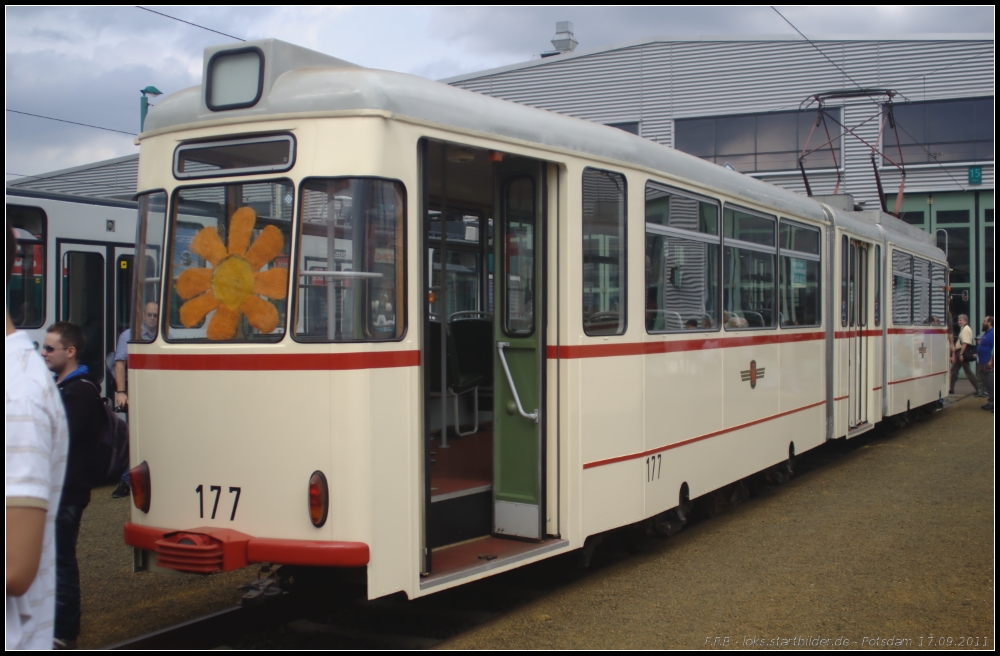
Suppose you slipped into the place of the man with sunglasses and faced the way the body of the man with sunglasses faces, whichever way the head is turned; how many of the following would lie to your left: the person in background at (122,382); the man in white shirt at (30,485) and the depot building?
1

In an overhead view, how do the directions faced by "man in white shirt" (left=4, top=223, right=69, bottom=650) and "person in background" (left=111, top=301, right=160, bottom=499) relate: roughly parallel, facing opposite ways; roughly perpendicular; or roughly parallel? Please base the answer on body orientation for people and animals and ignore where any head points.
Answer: roughly perpendicular

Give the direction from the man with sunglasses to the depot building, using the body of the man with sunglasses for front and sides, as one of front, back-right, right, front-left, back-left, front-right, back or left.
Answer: back-right

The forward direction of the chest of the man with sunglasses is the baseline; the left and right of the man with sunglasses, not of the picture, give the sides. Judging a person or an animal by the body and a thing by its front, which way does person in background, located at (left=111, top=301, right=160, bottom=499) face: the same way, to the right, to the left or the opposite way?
to the left

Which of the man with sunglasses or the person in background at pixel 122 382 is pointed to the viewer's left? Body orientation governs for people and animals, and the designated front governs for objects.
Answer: the man with sunglasses

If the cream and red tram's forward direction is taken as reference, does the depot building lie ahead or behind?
ahead

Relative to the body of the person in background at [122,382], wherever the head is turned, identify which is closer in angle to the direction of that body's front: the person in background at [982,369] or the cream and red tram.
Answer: the cream and red tram

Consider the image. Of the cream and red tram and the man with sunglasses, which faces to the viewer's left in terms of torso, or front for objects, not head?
the man with sunglasses

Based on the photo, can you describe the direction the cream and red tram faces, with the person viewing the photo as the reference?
facing away from the viewer and to the right of the viewer

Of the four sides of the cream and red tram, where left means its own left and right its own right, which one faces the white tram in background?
left

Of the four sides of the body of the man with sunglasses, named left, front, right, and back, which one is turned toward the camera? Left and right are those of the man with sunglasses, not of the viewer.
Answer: left

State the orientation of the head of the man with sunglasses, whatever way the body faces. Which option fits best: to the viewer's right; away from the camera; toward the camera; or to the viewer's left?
to the viewer's left

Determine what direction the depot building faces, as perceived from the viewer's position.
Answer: facing the viewer
